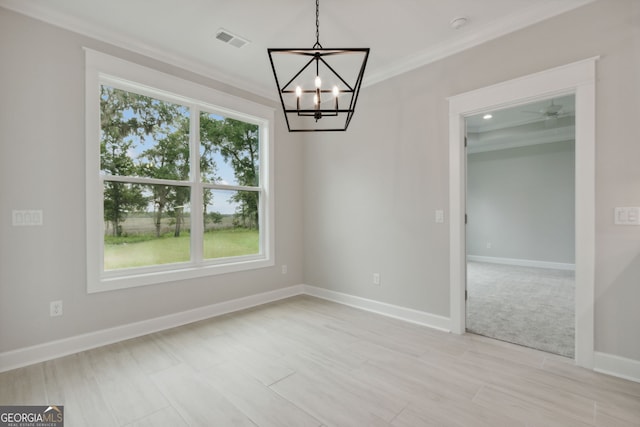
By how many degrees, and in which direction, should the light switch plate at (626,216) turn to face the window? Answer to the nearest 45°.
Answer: approximately 45° to its right

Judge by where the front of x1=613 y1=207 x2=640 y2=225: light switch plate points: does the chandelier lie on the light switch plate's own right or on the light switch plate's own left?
on the light switch plate's own right

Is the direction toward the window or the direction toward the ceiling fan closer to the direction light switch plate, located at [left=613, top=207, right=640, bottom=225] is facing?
the window

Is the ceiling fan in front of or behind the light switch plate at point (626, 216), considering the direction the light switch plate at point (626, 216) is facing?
behind

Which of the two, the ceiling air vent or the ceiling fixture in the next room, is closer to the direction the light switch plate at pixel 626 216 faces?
the ceiling air vent

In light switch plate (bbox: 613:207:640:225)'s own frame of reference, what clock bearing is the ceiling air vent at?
The ceiling air vent is roughly at 2 o'clock from the light switch plate.

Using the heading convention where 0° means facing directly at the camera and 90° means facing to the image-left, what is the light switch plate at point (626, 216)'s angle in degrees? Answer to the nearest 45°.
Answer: approximately 0°
